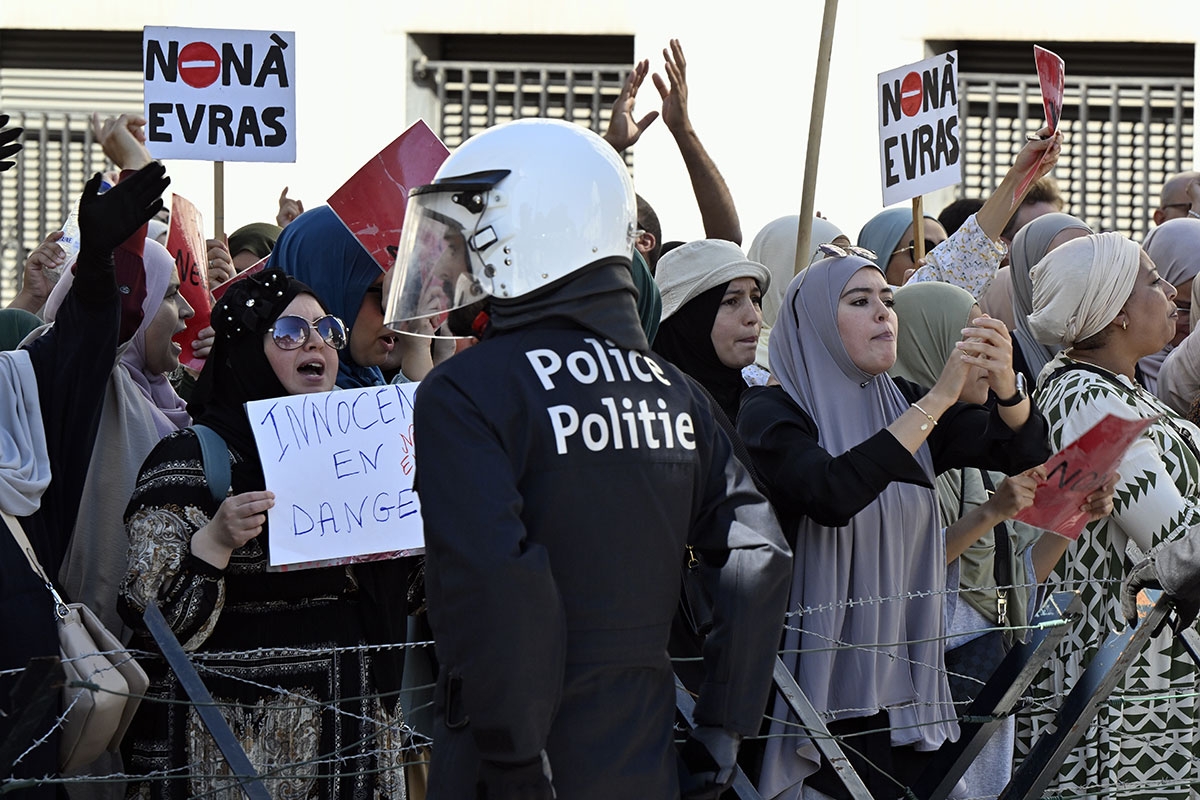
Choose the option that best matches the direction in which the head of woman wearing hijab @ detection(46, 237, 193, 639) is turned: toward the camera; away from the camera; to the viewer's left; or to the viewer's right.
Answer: to the viewer's right

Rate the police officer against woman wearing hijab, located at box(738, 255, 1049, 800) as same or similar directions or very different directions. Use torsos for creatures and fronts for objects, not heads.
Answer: very different directions

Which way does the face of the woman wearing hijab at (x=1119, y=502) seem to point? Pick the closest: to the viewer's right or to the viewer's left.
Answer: to the viewer's right

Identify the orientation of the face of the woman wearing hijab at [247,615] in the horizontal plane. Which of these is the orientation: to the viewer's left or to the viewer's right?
to the viewer's right
